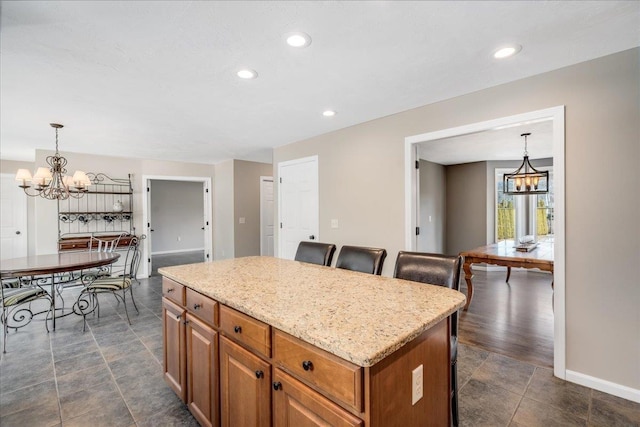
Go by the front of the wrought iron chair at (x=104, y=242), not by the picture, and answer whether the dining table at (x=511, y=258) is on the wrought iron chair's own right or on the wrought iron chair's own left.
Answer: on the wrought iron chair's own left

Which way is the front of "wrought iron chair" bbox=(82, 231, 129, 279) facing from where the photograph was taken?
facing the viewer and to the left of the viewer

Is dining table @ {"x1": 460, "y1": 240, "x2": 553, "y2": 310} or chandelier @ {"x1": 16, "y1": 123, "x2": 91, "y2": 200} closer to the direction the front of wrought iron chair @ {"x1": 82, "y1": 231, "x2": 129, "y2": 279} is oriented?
the chandelier

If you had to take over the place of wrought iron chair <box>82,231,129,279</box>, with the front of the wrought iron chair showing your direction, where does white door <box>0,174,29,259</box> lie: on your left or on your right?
on your right

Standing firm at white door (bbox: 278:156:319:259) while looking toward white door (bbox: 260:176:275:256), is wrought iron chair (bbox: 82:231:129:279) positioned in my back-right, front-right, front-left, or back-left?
front-left

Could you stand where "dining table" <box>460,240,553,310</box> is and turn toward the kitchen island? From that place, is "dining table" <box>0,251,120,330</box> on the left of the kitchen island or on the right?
right

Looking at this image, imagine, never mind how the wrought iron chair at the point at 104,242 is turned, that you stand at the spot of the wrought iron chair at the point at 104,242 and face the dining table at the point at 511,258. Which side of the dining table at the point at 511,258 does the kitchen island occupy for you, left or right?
right
